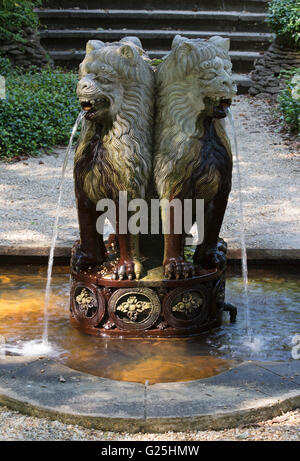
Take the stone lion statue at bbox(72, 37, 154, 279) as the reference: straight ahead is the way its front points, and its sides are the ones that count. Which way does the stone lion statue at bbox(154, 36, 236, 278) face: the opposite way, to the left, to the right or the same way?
to the left

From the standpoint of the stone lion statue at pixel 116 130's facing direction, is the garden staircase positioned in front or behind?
behind

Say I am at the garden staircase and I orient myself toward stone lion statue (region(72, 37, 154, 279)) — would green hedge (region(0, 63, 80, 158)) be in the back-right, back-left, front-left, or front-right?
front-right

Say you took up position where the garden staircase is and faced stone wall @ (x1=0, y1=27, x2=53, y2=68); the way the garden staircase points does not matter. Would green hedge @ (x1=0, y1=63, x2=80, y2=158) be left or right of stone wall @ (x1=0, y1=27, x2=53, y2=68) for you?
left

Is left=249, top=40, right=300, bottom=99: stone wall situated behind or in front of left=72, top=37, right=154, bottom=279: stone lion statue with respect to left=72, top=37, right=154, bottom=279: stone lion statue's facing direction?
behind

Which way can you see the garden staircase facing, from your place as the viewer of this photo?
facing the viewer

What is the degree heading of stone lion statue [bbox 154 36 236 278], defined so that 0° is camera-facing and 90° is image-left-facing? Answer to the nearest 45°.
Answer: approximately 315°

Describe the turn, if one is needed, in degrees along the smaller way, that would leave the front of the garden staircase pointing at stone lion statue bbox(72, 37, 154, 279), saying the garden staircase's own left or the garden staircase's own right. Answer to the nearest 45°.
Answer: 0° — it already faces it

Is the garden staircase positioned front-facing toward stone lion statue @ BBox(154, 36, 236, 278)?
yes

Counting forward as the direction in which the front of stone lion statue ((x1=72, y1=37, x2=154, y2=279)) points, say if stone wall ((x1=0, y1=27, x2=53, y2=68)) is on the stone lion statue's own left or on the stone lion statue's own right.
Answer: on the stone lion statue's own right

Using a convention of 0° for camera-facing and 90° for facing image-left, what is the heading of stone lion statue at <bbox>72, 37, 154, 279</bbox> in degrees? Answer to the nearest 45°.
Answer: approximately 45°

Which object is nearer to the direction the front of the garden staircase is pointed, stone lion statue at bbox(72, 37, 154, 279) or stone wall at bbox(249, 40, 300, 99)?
the stone lion statue

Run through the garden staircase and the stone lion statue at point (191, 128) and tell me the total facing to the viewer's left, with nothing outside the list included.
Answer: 0

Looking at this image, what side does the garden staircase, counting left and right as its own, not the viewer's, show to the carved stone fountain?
front

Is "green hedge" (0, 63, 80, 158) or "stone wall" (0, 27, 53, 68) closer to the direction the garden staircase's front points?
the green hedge

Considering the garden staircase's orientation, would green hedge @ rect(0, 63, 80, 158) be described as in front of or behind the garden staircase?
in front
